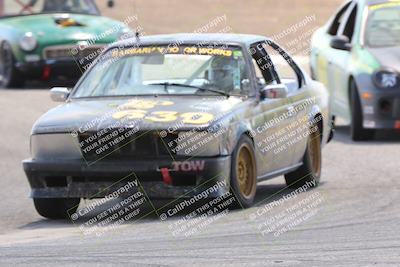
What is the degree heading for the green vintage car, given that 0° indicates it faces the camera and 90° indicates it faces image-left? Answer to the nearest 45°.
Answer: approximately 315°
